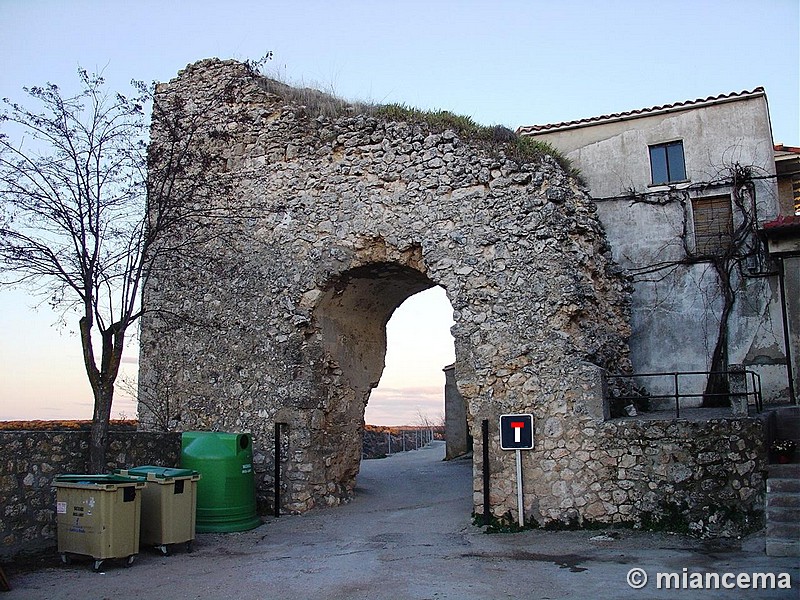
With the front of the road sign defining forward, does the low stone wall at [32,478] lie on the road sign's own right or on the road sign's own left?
on the road sign's own right

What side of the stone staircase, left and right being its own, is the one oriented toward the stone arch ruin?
right

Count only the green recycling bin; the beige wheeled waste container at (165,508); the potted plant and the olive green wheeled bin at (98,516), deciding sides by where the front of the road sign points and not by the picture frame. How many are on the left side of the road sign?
1

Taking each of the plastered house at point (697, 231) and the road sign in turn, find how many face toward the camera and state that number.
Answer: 2

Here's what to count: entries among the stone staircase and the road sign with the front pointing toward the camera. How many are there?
2

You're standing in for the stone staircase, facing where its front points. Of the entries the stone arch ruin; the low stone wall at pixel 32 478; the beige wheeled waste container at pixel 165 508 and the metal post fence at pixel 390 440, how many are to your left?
0

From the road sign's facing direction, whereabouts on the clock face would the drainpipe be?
The drainpipe is roughly at 8 o'clock from the road sign.

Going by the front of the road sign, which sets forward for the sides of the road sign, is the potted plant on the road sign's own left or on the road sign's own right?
on the road sign's own left

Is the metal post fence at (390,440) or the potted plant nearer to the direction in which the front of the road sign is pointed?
the potted plant

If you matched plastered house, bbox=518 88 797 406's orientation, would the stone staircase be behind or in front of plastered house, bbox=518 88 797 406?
in front

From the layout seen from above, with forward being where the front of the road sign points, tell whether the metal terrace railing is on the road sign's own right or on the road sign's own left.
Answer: on the road sign's own left

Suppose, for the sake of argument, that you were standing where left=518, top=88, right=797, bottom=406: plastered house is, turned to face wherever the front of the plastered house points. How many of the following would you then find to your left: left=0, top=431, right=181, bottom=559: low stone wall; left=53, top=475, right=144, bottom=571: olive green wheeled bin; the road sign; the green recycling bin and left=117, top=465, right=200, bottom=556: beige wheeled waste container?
0

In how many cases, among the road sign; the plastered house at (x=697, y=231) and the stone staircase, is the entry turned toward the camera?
3

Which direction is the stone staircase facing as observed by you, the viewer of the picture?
facing the viewer

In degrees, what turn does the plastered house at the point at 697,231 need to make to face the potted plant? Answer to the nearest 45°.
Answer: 0° — it already faces it
